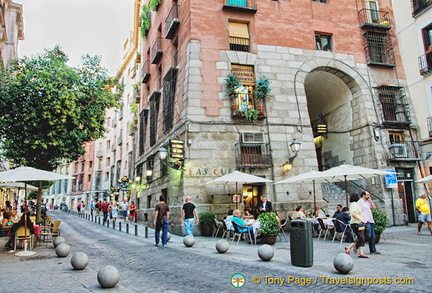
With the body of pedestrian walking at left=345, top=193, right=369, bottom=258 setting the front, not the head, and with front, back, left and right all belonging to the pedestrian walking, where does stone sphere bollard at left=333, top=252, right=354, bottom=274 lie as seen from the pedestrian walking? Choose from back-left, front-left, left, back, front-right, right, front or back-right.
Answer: right

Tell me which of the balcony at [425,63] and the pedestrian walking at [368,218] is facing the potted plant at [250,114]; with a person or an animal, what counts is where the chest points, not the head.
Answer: the balcony

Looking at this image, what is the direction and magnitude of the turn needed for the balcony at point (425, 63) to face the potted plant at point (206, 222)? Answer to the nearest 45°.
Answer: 0° — it already faces it

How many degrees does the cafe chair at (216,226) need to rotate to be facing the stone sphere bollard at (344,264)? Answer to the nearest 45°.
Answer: approximately 90° to its right
